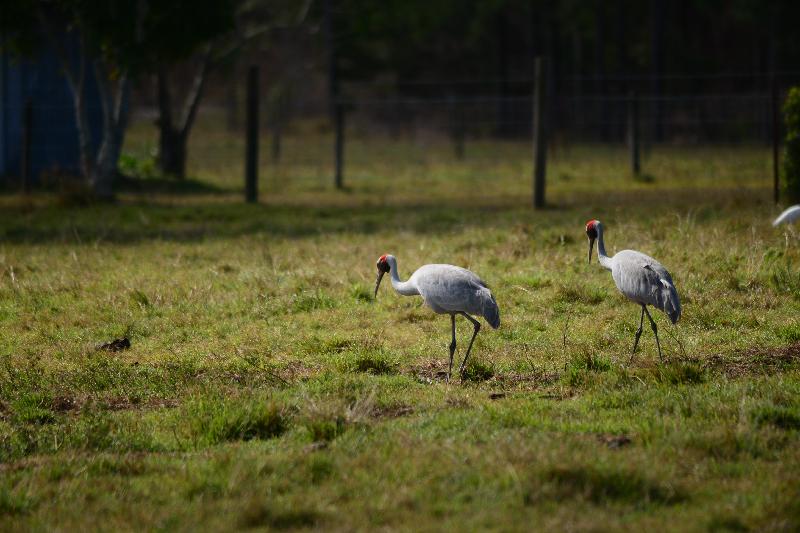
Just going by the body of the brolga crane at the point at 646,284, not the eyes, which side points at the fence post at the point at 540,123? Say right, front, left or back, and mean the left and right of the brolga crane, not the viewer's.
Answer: right

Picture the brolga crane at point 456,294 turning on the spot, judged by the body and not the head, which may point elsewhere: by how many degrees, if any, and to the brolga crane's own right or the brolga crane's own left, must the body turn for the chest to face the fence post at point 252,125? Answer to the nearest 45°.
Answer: approximately 90° to the brolga crane's own right

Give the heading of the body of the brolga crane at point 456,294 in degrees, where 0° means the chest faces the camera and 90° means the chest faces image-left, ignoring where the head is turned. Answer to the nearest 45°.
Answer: approximately 90°

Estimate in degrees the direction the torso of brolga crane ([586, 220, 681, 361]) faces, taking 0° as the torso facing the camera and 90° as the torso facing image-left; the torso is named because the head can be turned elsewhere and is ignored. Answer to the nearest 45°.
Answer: approximately 90°

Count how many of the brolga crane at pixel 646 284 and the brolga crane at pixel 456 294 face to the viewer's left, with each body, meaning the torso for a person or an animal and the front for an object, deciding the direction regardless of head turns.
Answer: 2

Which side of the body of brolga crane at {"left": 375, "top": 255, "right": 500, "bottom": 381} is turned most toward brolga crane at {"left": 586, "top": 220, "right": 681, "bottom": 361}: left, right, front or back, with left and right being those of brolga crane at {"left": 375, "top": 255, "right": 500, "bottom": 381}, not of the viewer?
back

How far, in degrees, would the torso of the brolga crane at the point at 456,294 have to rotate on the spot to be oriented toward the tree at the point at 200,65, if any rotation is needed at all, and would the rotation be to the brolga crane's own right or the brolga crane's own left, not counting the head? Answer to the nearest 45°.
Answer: approximately 90° to the brolga crane's own right
